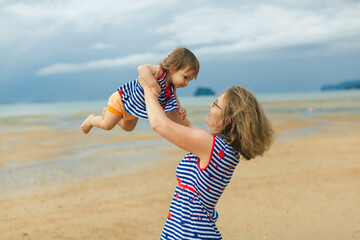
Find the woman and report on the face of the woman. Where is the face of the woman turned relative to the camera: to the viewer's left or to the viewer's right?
to the viewer's left

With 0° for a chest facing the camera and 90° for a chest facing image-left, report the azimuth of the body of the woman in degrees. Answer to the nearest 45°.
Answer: approximately 90°
